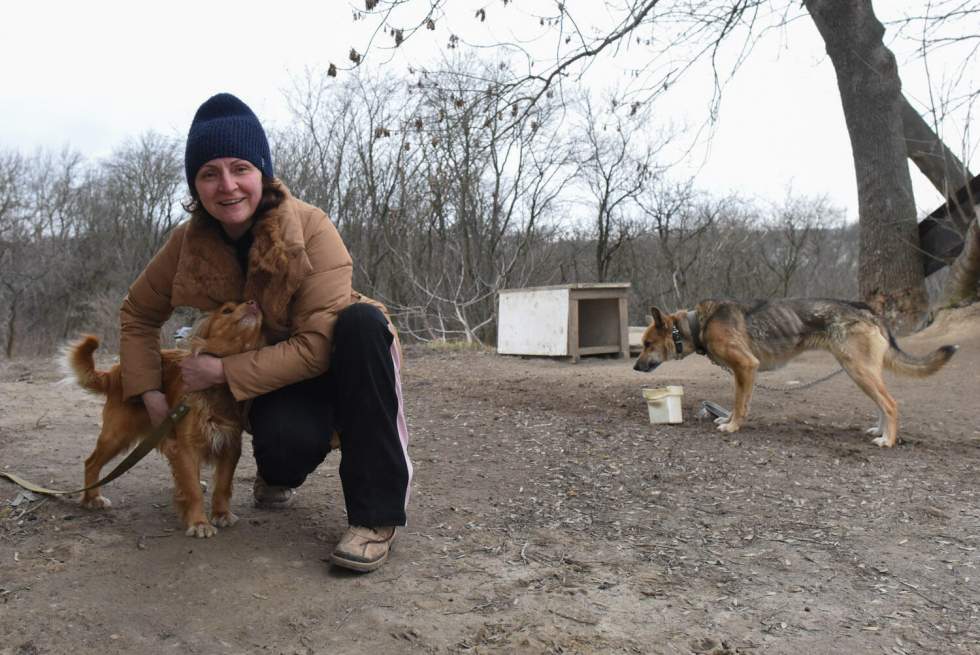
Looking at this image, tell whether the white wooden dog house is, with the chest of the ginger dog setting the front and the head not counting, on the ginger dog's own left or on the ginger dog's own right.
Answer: on the ginger dog's own left

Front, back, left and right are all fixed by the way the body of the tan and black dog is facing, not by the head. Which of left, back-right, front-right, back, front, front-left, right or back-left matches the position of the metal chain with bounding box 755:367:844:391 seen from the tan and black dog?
right

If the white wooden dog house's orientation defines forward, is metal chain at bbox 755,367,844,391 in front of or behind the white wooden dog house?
in front

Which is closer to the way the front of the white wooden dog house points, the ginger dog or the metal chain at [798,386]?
the metal chain

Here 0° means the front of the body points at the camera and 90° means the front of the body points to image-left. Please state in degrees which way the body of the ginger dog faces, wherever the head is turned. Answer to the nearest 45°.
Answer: approximately 315°

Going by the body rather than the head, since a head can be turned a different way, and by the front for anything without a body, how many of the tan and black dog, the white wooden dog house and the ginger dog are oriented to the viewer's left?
1

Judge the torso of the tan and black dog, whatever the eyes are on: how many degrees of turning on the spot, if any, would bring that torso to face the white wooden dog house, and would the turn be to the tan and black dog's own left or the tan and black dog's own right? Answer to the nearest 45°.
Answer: approximately 45° to the tan and black dog's own right

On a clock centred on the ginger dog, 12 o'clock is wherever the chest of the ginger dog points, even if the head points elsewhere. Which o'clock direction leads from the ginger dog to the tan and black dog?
The tan and black dog is roughly at 10 o'clock from the ginger dog.

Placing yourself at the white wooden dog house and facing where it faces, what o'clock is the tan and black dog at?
The tan and black dog is roughly at 1 o'clock from the white wooden dog house.

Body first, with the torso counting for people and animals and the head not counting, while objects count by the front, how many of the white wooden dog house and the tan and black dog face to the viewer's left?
1

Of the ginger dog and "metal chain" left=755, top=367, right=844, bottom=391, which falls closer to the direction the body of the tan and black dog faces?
the ginger dog

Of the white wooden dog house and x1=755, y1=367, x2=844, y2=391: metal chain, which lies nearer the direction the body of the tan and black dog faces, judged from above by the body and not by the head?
the white wooden dog house

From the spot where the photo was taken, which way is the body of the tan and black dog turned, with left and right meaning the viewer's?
facing to the left of the viewer

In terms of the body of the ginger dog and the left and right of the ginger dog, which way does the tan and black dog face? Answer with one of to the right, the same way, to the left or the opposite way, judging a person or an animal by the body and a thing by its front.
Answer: the opposite way

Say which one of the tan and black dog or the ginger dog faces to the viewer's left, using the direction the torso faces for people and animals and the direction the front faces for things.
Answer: the tan and black dog

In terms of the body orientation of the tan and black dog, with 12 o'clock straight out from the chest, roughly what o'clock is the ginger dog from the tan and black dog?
The ginger dog is roughly at 10 o'clock from the tan and black dog.
